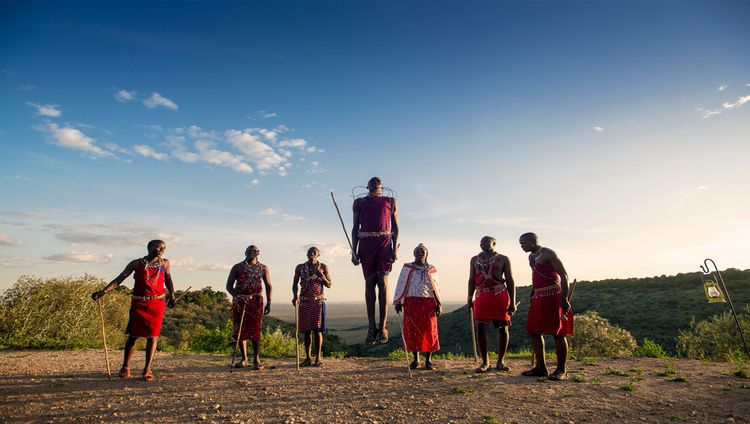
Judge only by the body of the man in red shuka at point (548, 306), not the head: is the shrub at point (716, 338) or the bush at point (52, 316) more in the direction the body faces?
the bush

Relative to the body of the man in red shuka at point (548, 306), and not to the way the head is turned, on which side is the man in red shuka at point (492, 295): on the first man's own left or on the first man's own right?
on the first man's own right

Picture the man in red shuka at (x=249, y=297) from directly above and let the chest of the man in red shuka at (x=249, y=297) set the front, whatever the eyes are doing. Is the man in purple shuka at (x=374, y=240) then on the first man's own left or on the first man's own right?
on the first man's own left

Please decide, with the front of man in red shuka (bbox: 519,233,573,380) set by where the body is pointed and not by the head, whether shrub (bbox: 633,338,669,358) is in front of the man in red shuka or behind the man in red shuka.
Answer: behind

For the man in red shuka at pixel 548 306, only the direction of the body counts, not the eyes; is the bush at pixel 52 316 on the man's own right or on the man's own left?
on the man's own right

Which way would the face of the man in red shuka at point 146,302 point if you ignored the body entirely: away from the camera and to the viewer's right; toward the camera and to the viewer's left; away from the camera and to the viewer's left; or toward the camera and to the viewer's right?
toward the camera and to the viewer's right

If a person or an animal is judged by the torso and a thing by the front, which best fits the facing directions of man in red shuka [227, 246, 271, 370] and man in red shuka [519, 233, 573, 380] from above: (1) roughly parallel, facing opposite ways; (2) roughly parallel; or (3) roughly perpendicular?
roughly perpendicular

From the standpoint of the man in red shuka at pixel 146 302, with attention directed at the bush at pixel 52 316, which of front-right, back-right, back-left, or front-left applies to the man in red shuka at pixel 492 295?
back-right

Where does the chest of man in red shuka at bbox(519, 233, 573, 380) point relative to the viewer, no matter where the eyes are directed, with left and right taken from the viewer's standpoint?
facing the viewer and to the left of the viewer

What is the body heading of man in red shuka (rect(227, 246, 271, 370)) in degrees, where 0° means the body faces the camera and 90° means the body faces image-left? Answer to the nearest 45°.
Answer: approximately 0°

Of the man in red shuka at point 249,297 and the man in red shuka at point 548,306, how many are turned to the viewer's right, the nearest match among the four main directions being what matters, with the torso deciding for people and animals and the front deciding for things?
0
